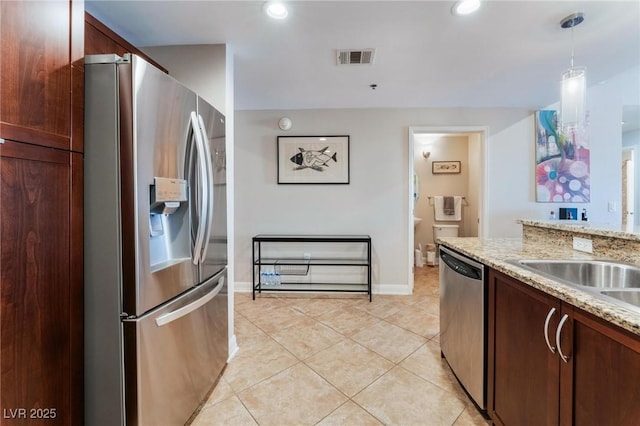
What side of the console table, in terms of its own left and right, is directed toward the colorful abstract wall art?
left

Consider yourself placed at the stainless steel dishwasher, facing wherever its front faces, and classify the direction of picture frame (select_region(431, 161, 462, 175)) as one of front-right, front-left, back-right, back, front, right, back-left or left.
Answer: back-right

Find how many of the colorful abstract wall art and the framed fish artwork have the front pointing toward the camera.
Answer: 2

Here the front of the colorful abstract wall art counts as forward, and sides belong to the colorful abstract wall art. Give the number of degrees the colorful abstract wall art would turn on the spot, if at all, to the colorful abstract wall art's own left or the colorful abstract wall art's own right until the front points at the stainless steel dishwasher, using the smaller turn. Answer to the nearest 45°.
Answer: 0° — it already faces it

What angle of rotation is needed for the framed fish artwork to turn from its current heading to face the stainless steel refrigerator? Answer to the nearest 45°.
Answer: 0° — it already faces it
